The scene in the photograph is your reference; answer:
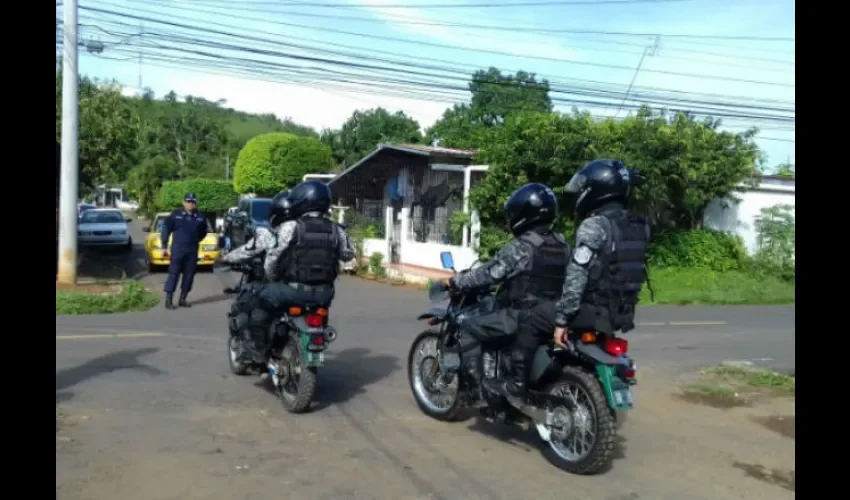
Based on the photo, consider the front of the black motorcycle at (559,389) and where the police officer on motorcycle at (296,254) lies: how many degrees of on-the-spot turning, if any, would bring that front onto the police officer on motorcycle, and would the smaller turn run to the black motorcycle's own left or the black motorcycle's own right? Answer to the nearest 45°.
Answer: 0° — it already faces them

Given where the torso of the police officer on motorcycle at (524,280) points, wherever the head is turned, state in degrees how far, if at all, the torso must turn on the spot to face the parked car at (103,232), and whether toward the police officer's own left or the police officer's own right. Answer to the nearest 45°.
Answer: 0° — they already face it

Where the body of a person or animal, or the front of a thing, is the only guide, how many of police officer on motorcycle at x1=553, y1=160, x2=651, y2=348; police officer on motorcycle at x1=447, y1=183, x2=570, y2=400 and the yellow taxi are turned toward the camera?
1

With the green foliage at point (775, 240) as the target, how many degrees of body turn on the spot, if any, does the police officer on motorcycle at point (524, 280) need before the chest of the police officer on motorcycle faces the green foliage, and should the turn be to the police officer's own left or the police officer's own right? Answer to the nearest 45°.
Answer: approximately 45° to the police officer's own right

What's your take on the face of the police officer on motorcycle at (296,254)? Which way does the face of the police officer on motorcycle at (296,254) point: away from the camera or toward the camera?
away from the camera

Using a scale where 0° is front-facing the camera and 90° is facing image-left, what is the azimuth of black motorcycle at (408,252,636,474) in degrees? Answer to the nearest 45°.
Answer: approximately 135°

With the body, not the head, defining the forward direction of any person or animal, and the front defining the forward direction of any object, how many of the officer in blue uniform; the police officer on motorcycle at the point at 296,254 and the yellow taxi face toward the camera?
2

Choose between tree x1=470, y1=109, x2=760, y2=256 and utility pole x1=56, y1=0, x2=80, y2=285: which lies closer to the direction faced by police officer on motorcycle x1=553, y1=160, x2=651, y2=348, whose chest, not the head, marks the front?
the utility pole

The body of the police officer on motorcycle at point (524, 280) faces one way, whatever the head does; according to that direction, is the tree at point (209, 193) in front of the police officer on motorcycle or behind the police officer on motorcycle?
in front

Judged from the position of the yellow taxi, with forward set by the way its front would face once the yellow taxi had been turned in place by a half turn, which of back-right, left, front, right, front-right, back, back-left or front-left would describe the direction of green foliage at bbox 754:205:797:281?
right

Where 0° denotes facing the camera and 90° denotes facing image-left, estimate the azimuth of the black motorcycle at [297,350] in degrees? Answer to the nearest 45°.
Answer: approximately 135°

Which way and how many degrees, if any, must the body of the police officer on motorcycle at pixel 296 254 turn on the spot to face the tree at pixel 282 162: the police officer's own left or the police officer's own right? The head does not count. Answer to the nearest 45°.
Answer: approximately 45° to the police officer's own right

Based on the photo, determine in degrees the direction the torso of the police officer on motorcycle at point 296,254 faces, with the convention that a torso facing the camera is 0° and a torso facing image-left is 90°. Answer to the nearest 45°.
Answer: approximately 135°

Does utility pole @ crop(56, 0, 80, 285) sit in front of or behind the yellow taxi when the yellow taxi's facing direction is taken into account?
in front
